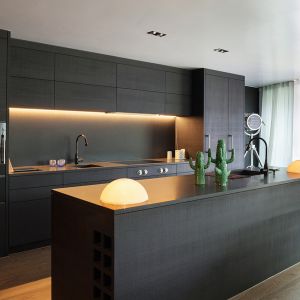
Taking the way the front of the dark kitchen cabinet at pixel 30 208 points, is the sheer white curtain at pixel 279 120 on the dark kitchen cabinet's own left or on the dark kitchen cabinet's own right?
on the dark kitchen cabinet's own left

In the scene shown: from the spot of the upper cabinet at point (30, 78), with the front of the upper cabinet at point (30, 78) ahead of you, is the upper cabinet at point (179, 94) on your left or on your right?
on your left

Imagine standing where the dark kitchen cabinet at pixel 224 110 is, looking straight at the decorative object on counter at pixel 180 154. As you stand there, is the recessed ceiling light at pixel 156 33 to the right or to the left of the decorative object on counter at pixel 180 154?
left

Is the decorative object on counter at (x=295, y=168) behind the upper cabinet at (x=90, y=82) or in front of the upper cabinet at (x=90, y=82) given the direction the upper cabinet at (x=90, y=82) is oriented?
in front

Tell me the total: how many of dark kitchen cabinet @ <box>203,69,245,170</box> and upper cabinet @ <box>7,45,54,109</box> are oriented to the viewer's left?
0

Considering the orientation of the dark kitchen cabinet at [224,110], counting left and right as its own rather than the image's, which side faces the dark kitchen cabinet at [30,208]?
right

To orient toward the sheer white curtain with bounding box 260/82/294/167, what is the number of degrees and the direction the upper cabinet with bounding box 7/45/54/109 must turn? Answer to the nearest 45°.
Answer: approximately 45° to its left

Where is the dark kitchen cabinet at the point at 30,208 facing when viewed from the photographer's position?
facing the viewer and to the right of the viewer

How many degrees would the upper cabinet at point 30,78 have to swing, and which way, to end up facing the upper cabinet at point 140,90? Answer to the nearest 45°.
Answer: approximately 45° to its left

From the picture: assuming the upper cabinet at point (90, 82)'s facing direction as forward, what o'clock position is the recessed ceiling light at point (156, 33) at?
The recessed ceiling light is roughly at 12 o'clock from the upper cabinet.

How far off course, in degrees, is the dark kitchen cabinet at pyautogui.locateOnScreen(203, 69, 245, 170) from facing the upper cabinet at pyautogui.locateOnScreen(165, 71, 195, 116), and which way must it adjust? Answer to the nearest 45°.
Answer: approximately 90° to its right

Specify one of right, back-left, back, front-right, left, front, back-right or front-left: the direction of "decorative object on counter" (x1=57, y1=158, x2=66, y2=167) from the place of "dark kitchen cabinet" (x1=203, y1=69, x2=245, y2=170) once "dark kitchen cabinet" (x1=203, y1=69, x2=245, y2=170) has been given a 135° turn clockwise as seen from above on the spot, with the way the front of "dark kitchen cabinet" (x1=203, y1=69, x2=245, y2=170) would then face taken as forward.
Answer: front-left

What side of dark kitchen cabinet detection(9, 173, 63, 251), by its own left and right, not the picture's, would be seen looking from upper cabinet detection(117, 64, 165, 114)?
left
